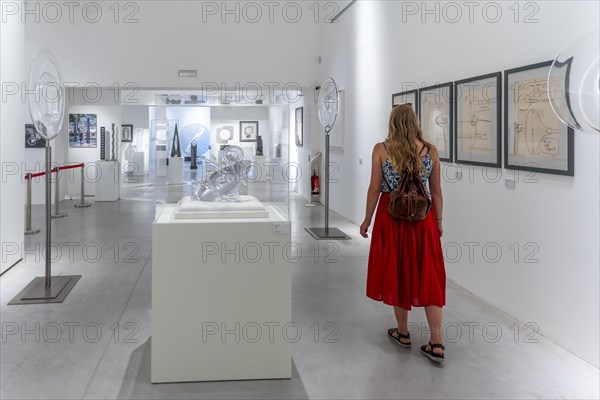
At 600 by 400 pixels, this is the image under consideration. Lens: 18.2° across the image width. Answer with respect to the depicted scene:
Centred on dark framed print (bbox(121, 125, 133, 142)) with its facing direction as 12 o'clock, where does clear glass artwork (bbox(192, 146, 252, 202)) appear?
The clear glass artwork is roughly at 12 o'clock from the dark framed print.

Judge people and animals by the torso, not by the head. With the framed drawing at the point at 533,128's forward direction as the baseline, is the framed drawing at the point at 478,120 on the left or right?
on its right

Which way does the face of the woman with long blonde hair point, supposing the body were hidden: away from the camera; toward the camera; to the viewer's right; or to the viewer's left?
away from the camera

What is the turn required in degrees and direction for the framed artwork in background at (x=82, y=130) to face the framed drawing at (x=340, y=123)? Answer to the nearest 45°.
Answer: approximately 45° to its left

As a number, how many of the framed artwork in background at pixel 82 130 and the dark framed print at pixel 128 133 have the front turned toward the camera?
2

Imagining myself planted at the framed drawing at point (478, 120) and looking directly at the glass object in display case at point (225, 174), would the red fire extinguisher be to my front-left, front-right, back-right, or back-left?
back-right

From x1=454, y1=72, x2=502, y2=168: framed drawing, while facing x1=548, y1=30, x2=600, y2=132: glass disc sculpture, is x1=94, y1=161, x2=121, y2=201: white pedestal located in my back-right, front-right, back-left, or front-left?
back-right

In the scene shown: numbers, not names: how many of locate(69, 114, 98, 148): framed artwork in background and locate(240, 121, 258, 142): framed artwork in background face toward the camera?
2
